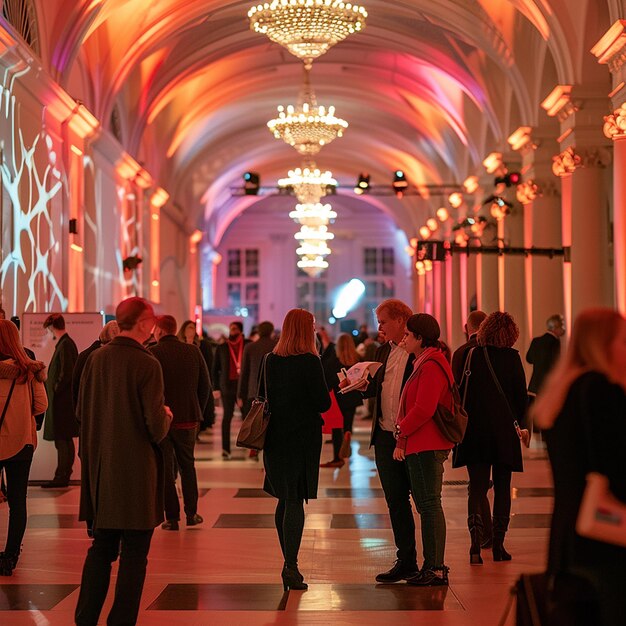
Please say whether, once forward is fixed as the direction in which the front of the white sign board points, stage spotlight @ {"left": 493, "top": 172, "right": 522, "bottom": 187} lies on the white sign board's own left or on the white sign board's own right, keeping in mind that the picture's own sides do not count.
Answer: on the white sign board's own left

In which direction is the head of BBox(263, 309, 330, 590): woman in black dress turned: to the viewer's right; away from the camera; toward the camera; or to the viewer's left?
away from the camera

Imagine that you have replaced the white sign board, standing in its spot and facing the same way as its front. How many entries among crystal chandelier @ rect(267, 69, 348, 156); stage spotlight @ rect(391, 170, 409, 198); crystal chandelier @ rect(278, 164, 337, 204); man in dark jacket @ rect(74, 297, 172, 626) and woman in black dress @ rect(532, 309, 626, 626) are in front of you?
2

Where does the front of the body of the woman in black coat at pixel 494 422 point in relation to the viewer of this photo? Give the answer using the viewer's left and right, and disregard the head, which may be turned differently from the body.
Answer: facing away from the viewer

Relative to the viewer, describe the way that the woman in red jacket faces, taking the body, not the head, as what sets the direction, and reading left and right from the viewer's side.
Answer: facing to the left of the viewer

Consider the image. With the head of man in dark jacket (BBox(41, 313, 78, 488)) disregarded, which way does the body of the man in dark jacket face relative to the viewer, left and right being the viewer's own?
facing to the left of the viewer

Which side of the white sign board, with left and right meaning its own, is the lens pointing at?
front

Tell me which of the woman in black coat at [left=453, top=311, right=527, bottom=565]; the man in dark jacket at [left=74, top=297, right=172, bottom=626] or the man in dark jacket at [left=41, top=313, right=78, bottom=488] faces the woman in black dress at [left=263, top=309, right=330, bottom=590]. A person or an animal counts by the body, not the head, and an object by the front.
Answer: the man in dark jacket at [left=74, top=297, right=172, bottom=626]

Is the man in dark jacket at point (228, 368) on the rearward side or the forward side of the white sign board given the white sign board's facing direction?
on the rearward side

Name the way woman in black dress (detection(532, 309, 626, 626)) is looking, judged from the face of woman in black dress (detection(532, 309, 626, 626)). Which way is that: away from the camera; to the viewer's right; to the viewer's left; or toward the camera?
away from the camera

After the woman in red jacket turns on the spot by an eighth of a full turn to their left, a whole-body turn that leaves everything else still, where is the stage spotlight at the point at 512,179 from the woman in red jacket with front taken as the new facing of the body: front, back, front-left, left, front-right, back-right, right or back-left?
back-right

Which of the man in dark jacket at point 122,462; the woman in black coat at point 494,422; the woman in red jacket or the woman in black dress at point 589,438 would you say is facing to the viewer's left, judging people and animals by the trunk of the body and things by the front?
the woman in red jacket

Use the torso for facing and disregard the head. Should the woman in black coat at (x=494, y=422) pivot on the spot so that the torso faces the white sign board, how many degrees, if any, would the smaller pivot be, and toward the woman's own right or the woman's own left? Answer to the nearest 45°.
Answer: approximately 45° to the woman's own left

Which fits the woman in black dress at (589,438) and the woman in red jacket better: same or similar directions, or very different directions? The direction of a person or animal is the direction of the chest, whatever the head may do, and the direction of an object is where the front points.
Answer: very different directions
